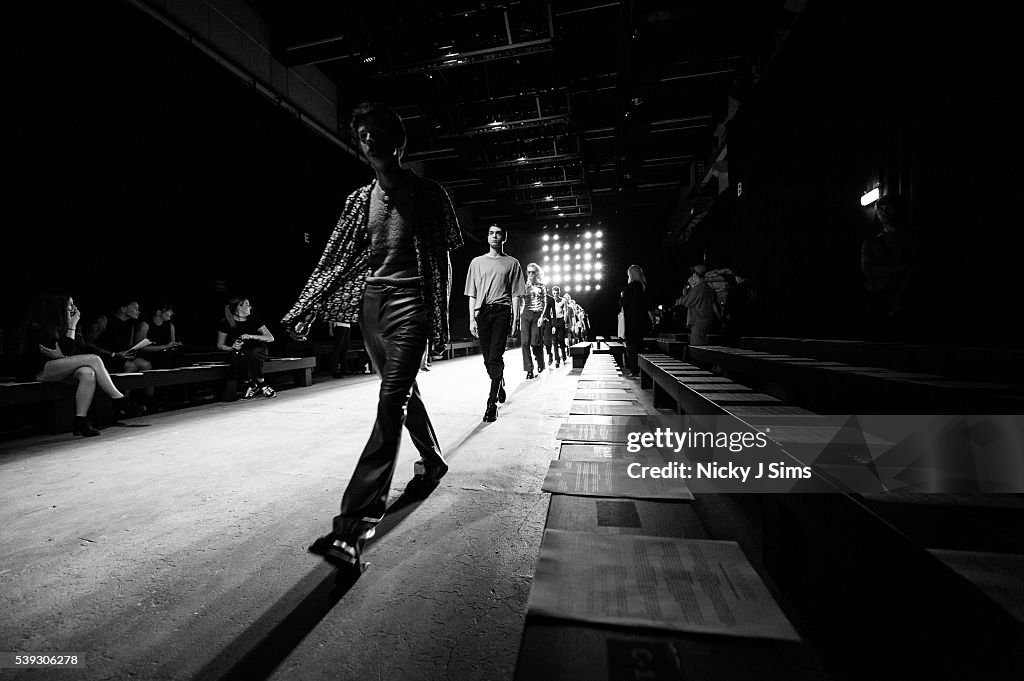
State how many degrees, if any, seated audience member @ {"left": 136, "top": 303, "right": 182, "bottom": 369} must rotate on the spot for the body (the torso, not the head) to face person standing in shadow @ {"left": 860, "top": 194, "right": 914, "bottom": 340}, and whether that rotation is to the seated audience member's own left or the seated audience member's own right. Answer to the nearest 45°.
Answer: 0° — they already face them

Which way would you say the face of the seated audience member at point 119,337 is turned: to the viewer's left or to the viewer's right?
to the viewer's right

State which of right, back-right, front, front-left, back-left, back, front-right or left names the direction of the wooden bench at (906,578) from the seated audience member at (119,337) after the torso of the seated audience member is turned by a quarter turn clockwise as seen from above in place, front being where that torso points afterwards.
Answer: front-left

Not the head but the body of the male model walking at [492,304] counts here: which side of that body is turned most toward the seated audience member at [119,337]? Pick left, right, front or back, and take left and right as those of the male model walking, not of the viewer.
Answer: right

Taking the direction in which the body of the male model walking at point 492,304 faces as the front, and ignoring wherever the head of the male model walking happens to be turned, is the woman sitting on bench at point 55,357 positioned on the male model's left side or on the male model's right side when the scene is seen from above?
on the male model's right side

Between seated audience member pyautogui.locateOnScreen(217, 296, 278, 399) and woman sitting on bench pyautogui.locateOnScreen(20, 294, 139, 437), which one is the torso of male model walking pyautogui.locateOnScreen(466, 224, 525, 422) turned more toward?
the woman sitting on bench

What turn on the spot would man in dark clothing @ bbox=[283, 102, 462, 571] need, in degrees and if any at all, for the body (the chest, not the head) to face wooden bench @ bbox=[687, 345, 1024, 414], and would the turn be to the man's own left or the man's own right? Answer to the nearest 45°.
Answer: approximately 135° to the man's own left

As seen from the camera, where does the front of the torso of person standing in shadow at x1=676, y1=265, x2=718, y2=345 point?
to the viewer's left

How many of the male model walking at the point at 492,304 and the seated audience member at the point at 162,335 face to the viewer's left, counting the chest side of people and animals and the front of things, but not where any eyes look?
0

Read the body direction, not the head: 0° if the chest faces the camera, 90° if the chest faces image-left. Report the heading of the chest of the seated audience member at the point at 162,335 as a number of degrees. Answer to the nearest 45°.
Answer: approximately 315°

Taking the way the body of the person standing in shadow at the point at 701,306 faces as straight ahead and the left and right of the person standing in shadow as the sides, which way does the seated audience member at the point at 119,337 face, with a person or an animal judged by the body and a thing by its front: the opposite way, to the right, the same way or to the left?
the opposite way

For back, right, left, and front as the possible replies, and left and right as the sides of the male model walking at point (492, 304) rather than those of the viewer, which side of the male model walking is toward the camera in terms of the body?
front

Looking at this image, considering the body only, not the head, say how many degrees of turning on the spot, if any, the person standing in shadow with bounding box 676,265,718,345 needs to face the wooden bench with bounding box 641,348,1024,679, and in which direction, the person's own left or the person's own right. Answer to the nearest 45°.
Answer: approximately 90° to the person's own left

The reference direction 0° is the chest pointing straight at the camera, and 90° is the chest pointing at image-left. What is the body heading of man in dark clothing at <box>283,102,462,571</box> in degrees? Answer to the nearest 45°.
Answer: approximately 45°

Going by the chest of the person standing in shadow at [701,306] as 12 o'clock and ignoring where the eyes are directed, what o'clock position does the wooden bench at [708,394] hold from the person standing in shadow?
The wooden bench is roughly at 9 o'clock from the person standing in shadow.

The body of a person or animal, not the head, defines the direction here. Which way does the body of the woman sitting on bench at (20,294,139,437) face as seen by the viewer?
to the viewer's right

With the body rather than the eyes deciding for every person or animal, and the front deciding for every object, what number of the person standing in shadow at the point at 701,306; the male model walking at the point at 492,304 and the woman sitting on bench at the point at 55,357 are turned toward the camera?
1

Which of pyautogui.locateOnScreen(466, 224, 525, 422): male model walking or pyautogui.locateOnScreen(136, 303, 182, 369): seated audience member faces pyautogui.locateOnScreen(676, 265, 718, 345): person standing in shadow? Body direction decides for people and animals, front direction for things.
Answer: the seated audience member

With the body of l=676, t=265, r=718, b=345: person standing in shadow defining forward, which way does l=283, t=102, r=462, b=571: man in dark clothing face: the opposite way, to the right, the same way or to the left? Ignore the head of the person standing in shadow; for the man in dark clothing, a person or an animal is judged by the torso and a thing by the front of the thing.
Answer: to the left

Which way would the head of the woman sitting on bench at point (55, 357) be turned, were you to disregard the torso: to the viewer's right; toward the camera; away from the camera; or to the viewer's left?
to the viewer's right
